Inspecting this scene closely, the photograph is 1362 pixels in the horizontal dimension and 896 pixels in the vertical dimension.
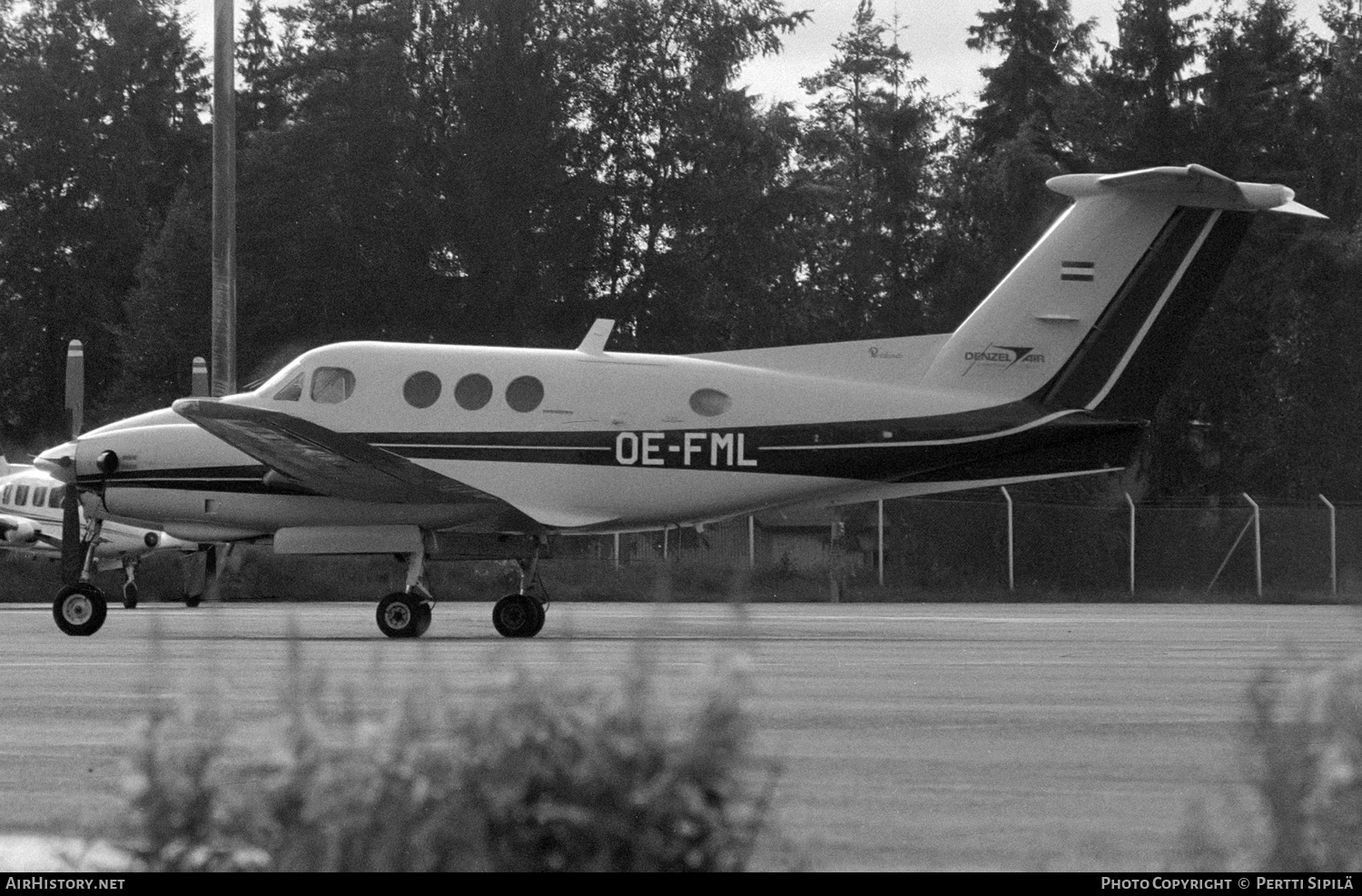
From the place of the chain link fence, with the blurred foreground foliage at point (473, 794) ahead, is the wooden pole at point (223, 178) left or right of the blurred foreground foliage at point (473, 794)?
right

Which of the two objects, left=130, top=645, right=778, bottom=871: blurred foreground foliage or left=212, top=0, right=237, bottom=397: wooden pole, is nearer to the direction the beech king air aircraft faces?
the wooden pole

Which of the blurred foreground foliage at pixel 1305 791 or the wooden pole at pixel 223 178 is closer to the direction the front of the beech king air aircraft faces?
the wooden pole

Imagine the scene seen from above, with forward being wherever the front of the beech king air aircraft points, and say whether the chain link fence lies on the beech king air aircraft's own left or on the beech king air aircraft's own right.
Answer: on the beech king air aircraft's own right

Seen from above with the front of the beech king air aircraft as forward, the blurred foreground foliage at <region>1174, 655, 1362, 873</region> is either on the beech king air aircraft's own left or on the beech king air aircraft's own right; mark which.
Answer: on the beech king air aircraft's own left

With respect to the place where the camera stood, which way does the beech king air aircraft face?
facing to the left of the viewer
